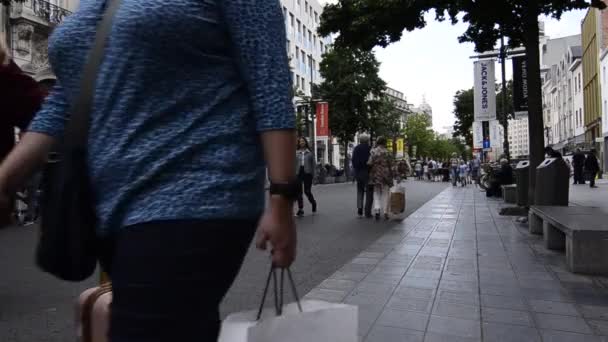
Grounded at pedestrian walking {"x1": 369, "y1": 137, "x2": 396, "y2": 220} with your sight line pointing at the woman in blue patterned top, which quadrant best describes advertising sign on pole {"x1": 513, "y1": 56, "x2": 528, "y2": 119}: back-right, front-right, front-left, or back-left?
back-left

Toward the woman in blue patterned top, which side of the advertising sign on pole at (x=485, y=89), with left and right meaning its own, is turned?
front

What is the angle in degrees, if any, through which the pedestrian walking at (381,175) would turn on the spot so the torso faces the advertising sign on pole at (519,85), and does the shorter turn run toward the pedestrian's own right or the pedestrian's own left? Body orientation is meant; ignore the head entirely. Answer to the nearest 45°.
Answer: approximately 45° to the pedestrian's own right

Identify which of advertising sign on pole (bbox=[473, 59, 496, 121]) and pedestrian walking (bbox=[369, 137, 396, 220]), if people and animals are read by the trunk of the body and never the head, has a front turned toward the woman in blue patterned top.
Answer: the advertising sign on pole

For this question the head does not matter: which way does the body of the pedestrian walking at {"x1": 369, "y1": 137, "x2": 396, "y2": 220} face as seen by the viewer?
away from the camera

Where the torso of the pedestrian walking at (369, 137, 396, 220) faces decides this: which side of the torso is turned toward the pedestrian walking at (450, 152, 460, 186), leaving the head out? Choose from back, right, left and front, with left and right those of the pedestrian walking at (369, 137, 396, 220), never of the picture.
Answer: front

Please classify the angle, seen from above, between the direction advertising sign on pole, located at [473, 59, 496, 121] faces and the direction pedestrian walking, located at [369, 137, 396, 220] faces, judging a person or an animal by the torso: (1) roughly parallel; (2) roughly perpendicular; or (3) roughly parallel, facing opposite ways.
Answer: roughly parallel, facing opposite ways

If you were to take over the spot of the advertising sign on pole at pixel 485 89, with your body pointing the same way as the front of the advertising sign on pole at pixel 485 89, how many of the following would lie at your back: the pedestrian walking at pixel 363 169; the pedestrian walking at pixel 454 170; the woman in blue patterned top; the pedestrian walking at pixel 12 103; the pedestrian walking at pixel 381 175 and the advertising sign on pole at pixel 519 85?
1

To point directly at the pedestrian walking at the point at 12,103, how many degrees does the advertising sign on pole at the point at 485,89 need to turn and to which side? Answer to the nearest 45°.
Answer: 0° — it already faces them

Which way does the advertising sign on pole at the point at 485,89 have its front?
toward the camera

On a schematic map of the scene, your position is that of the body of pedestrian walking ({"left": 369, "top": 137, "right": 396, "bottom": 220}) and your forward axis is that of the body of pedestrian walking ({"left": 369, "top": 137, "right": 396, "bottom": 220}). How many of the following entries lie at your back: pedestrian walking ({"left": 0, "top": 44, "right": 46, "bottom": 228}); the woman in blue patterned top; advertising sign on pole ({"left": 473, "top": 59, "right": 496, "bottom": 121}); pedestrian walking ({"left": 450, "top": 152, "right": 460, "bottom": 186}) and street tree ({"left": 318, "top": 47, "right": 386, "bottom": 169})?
2
